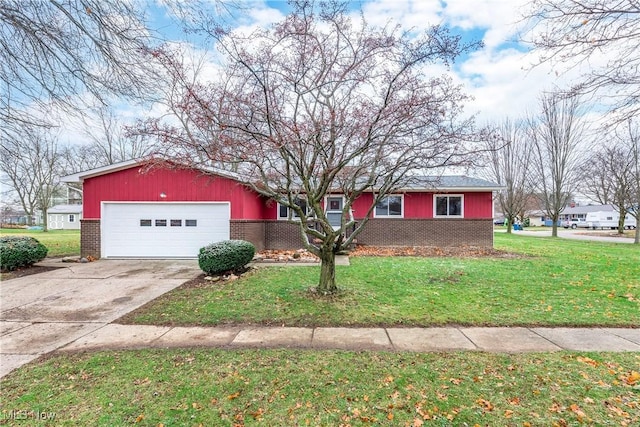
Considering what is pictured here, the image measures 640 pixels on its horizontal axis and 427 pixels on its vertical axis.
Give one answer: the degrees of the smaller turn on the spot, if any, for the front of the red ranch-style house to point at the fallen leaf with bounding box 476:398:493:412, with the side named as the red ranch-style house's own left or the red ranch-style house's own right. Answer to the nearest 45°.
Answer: approximately 45° to the red ranch-style house's own left

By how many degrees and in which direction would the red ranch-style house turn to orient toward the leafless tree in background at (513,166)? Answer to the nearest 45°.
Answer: approximately 135° to its left

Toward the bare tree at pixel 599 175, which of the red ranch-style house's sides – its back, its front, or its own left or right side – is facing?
left

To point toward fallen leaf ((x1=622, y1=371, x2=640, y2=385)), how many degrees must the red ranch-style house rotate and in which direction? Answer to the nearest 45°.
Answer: approximately 45° to its left

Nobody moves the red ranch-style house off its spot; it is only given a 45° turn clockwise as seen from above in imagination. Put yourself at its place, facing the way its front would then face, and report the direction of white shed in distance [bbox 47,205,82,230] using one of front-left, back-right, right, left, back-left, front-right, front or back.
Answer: right

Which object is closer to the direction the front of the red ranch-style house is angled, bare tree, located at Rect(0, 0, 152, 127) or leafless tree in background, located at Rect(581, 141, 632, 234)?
the bare tree

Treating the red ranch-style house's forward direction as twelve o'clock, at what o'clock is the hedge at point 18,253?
The hedge is roughly at 2 o'clock from the red ranch-style house.

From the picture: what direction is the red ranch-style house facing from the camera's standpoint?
toward the camera

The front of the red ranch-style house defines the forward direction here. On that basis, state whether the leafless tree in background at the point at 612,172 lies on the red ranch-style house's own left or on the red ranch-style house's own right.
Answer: on the red ranch-style house's own left

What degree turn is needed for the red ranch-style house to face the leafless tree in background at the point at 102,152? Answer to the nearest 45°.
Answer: approximately 135° to its right

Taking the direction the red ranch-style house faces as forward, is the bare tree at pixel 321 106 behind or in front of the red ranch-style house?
in front

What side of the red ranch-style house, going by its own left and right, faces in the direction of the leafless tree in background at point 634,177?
left
